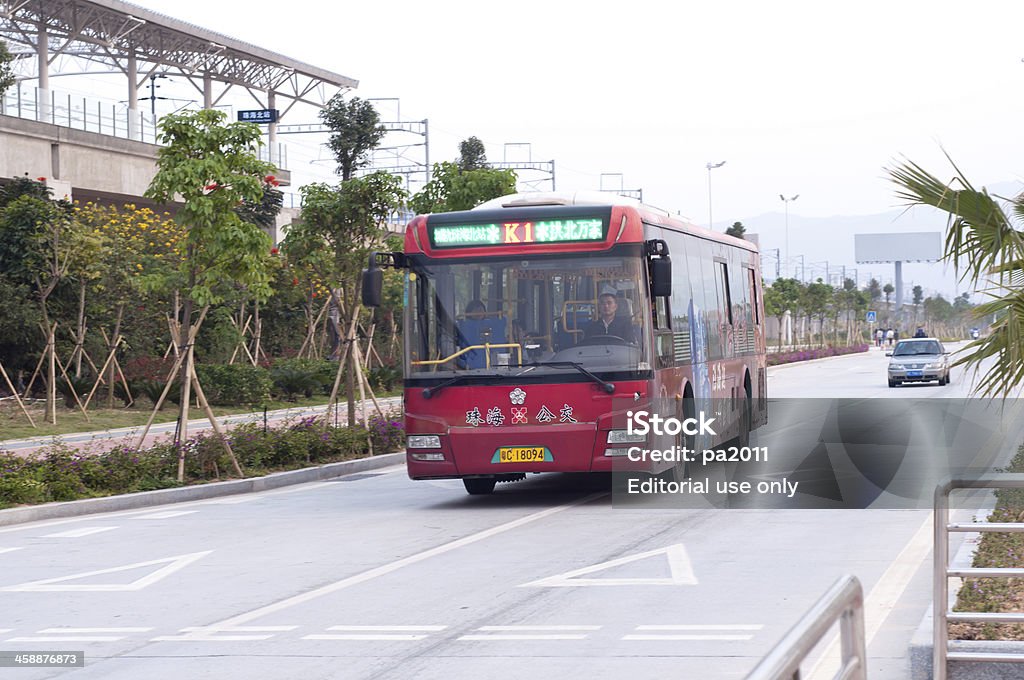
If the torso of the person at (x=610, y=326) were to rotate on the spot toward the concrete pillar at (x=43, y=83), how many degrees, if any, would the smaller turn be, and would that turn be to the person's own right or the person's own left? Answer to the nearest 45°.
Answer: approximately 135° to the person's own right

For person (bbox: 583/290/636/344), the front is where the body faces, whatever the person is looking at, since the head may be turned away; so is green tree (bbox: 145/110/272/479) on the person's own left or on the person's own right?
on the person's own right

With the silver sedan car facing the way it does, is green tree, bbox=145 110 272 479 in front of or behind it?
in front

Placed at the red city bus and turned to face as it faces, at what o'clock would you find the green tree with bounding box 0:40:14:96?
The green tree is roughly at 5 o'clock from the red city bus.

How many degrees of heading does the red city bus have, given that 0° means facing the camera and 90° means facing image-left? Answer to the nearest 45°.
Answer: approximately 0°

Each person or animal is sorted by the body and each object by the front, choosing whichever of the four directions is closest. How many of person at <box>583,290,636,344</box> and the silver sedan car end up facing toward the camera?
2

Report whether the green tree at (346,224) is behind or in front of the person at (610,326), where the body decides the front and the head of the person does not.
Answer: behind

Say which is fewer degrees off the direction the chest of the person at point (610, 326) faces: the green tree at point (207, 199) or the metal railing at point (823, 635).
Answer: the metal railing
